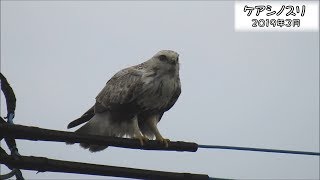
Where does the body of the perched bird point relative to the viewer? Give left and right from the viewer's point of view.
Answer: facing the viewer and to the right of the viewer
